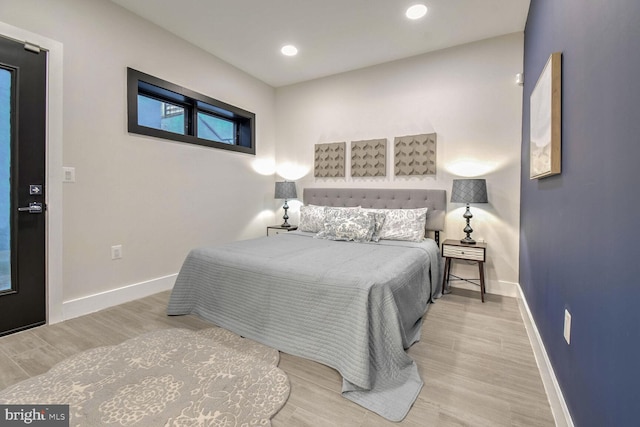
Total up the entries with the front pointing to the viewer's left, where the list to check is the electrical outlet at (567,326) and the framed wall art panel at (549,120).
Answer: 2

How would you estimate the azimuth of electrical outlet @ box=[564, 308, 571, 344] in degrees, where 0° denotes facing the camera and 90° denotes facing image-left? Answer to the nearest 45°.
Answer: approximately 90°

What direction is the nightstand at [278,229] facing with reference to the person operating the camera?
facing the viewer and to the left of the viewer

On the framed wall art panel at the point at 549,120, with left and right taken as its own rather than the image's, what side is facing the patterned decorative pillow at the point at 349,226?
front

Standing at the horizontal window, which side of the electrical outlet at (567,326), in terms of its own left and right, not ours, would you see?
front

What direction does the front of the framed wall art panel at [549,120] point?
to the viewer's left

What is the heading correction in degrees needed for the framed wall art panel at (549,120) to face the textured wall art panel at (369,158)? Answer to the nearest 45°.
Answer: approximately 45° to its right

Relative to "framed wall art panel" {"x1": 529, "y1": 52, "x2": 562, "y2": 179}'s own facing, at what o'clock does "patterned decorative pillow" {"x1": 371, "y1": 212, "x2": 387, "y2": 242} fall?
The patterned decorative pillow is roughly at 1 o'clock from the framed wall art panel.

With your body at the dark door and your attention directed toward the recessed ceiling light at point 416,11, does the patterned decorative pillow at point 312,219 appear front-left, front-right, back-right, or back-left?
front-left

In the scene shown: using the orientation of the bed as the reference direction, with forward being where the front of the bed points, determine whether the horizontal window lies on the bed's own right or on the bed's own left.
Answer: on the bed's own right

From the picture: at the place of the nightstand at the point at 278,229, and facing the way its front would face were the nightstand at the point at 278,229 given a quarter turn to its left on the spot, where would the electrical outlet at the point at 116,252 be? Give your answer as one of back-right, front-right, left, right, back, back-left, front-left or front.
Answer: right

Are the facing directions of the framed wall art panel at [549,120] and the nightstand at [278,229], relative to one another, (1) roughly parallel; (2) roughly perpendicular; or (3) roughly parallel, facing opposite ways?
roughly perpendicular

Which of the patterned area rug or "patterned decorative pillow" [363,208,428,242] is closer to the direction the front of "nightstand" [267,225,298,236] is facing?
the patterned area rug
